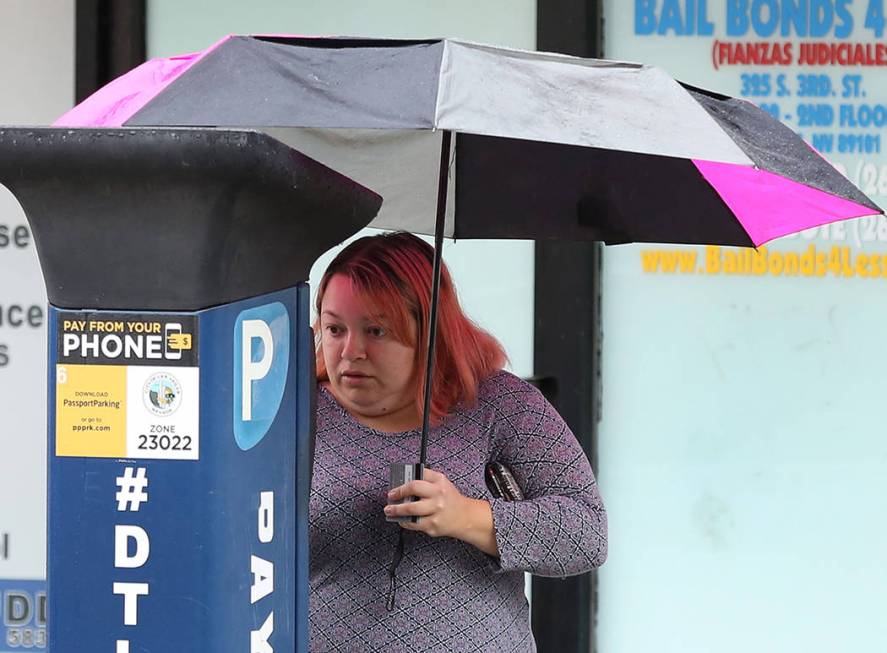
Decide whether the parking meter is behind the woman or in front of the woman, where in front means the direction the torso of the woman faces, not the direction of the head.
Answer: in front

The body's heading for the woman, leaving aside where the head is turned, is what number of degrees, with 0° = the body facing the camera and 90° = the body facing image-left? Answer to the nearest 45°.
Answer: approximately 45°
